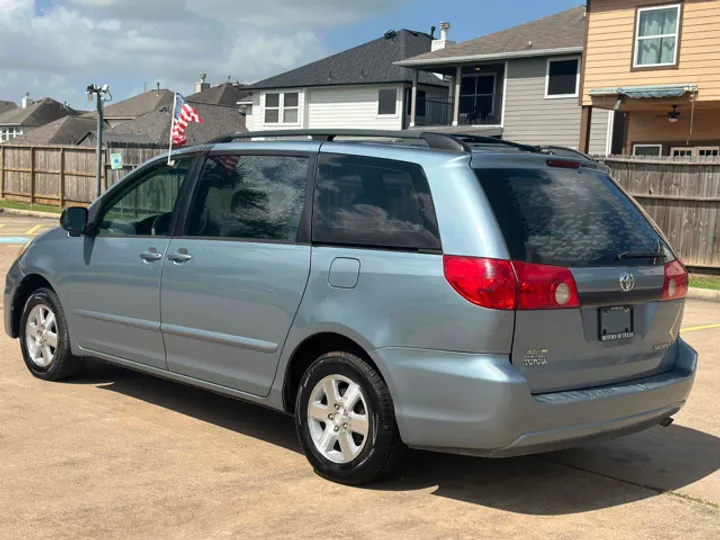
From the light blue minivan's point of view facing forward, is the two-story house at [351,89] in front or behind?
in front

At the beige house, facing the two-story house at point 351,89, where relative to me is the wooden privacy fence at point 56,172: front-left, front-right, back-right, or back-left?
front-left

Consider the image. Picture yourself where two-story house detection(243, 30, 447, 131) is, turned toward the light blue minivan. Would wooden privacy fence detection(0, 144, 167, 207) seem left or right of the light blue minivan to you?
right

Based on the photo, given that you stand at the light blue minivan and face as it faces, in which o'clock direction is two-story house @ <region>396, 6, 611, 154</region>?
The two-story house is roughly at 2 o'clock from the light blue minivan.

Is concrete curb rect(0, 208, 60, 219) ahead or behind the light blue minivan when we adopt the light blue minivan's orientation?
ahead

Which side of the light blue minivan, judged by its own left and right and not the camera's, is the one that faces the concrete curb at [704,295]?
right

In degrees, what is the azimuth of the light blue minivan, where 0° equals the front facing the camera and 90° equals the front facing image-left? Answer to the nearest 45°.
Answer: approximately 135°

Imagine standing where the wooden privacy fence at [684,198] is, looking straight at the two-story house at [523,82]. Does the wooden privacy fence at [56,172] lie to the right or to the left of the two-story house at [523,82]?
left

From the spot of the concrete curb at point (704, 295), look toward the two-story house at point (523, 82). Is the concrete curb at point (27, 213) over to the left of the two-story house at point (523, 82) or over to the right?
left
